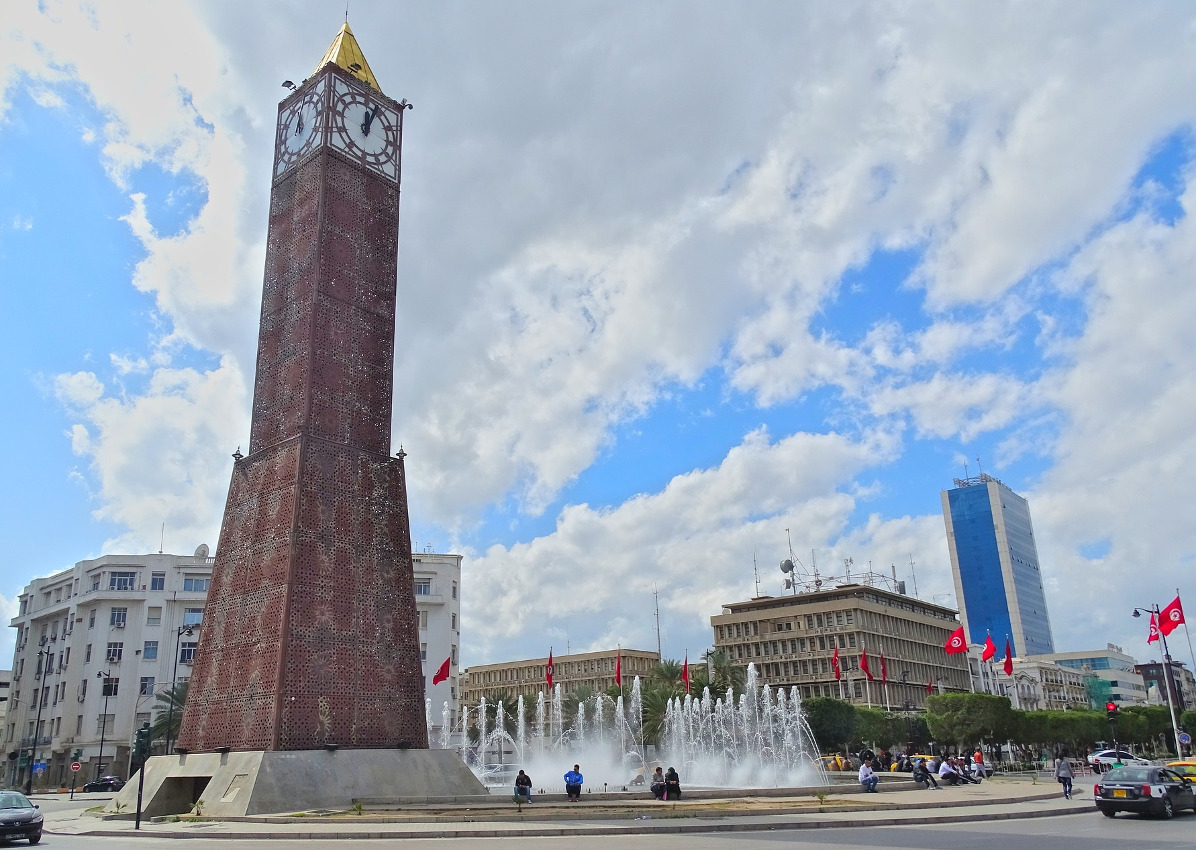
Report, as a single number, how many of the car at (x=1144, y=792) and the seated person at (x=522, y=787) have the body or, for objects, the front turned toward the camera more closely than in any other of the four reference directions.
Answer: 1

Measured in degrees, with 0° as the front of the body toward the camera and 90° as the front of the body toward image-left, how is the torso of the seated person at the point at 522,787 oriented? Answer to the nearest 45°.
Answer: approximately 0°

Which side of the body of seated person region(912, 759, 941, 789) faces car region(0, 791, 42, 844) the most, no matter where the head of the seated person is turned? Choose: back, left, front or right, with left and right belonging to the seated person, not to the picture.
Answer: right

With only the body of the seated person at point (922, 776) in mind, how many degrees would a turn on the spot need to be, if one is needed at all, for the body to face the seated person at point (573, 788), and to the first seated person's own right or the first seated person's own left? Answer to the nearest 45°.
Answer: approximately 90° to the first seated person's own right

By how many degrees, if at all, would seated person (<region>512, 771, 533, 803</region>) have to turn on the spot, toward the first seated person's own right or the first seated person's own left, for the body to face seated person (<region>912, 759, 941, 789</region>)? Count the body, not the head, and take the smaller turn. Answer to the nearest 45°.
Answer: approximately 135° to the first seated person's own left
